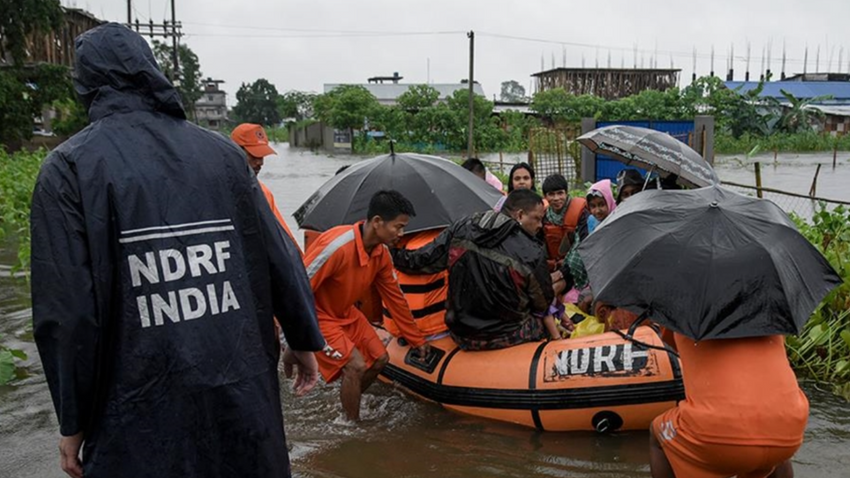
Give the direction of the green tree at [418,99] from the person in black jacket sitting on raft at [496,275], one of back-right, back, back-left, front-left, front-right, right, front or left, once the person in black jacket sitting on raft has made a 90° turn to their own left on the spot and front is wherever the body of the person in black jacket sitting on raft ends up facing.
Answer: front-right

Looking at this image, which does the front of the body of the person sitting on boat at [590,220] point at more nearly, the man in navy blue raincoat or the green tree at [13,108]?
the man in navy blue raincoat

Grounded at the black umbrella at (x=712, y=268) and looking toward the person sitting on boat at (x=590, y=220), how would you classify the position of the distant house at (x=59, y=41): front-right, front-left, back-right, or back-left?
front-left

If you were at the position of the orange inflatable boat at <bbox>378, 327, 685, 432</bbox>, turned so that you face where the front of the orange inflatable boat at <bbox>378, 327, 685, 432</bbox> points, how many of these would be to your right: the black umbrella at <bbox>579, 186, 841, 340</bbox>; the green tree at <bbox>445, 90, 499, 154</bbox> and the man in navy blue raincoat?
1

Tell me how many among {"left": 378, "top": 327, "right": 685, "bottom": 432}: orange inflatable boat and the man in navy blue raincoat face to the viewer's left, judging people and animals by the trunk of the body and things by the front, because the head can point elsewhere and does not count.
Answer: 1

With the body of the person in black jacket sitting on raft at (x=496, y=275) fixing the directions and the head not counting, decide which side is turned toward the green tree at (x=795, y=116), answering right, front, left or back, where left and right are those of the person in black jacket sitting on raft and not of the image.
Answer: front

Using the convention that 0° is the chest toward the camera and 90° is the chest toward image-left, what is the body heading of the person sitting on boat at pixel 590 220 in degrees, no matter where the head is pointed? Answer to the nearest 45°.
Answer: approximately 45°

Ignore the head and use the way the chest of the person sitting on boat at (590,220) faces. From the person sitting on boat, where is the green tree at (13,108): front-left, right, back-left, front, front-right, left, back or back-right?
right

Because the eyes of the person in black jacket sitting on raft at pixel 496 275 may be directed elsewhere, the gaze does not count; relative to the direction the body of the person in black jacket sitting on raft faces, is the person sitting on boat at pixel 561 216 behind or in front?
in front

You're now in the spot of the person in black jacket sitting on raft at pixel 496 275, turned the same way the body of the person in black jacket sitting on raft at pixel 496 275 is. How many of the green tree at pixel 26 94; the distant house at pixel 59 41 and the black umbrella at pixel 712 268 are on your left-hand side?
2

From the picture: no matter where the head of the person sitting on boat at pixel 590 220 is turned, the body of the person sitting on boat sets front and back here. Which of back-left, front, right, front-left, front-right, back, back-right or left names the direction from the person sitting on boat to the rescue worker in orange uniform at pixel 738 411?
front-left

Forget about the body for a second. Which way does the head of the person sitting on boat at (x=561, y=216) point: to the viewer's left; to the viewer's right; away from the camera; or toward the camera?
toward the camera

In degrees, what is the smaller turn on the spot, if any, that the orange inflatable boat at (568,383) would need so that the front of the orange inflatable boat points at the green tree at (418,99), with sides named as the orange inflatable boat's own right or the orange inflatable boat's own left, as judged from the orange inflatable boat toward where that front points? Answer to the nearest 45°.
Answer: approximately 90° to the orange inflatable boat's own right

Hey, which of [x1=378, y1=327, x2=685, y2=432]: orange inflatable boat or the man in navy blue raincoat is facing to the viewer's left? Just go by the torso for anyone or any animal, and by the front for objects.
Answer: the orange inflatable boat

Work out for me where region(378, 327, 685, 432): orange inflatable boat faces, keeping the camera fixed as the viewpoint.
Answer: facing to the left of the viewer

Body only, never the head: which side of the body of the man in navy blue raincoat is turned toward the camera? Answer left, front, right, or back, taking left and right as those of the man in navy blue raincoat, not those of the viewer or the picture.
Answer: back

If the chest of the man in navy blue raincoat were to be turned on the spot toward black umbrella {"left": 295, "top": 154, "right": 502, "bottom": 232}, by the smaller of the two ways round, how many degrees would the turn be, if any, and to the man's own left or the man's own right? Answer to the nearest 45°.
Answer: approximately 45° to the man's own right

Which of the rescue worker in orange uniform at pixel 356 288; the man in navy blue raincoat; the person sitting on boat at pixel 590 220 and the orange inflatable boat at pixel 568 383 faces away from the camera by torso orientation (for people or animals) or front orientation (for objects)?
the man in navy blue raincoat
